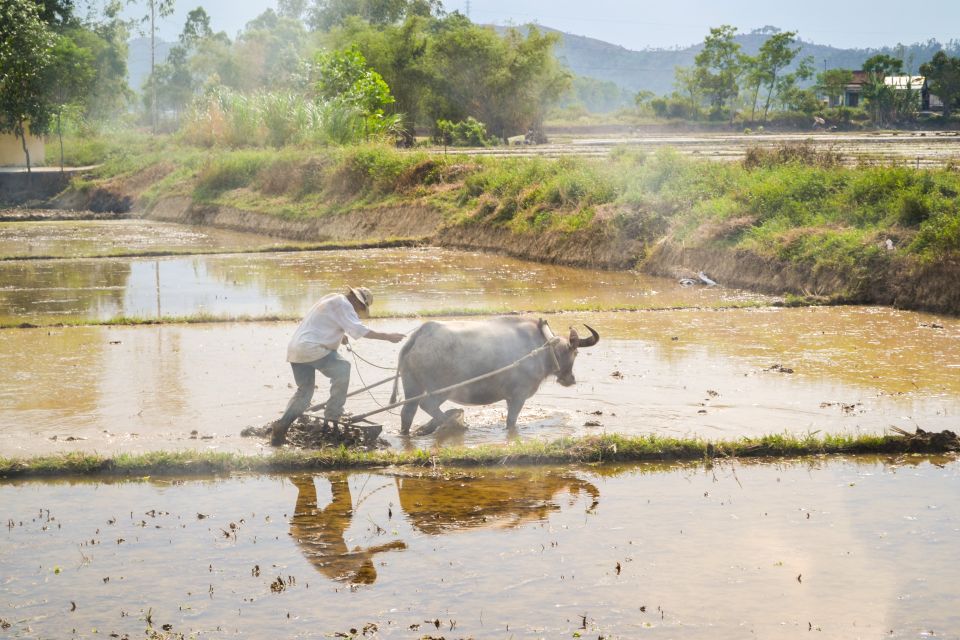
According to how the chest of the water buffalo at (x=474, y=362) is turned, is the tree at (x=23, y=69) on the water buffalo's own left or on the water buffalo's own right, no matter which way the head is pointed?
on the water buffalo's own left

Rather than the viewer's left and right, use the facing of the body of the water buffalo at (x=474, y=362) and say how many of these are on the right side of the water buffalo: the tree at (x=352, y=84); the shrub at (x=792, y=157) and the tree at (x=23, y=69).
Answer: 0

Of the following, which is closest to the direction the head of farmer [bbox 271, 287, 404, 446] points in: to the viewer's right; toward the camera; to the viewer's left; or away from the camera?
to the viewer's right

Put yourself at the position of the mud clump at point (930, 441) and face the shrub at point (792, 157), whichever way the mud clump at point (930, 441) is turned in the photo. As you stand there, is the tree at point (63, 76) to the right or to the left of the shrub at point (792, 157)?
left

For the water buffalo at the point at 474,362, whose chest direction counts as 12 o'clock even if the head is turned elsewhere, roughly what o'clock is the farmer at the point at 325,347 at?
The farmer is roughly at 5 o'clock from the water buffalo.

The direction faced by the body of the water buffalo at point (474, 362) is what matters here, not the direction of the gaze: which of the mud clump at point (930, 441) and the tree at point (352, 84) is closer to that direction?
the mud clump

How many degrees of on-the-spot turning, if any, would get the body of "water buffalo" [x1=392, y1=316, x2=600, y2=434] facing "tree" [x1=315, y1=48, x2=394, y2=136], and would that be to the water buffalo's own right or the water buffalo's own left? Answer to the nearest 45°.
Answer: approximately 90° to the water buffalo's own left

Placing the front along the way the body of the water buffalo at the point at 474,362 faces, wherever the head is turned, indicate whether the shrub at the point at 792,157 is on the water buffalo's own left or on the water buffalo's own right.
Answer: on the water buffalo's own left

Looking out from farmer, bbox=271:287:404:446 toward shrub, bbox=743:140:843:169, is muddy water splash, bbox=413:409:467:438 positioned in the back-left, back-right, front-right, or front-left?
front-right

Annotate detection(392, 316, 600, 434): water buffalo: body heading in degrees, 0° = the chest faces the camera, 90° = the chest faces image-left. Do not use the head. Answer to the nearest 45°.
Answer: approximately 270°

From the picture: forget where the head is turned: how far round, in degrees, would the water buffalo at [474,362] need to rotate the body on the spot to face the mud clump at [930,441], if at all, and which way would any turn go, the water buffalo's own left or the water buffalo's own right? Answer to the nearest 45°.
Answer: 0° — it already faces it
